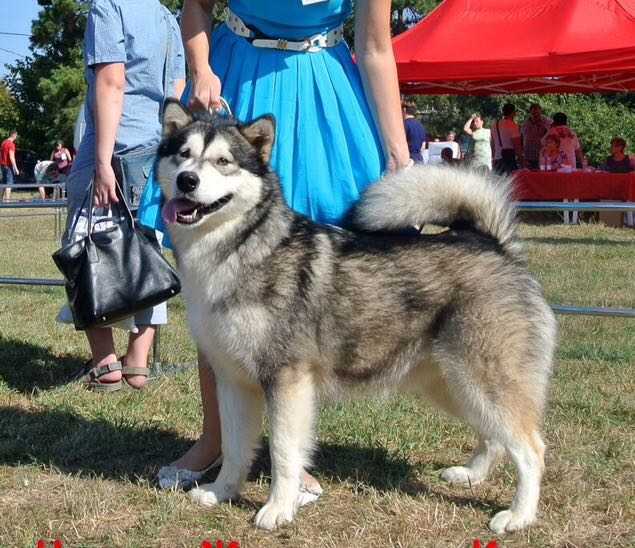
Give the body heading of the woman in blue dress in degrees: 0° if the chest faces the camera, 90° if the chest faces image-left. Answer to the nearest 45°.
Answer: approximately 0°

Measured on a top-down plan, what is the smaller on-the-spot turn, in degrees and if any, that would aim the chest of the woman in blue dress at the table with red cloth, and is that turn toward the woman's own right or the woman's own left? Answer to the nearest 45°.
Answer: approximately 135° to the woman's own left

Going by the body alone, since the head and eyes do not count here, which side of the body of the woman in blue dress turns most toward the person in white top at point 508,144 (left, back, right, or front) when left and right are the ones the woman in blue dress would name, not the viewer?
back

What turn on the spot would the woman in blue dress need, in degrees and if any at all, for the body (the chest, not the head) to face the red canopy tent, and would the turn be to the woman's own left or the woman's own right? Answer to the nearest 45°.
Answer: approximately 180°
